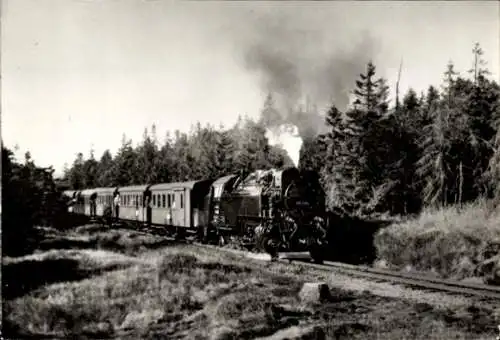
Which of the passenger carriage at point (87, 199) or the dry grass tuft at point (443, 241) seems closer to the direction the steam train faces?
the dry grass tuft

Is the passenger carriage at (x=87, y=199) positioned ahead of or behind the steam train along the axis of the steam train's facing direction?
behind

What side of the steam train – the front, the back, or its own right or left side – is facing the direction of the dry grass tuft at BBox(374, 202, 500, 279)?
front

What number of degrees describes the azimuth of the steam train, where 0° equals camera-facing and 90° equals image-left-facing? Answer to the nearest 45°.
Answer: approximately 315°

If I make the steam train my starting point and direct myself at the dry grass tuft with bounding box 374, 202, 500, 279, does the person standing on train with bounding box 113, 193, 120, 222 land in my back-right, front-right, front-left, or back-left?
back-left
